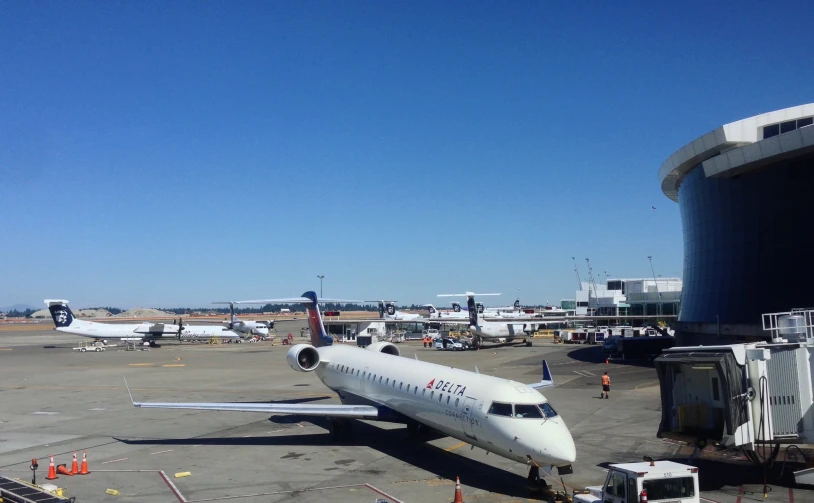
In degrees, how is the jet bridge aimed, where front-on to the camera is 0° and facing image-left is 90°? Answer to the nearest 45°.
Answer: approximately 45°

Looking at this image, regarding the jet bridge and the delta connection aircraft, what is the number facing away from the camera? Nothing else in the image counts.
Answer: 0

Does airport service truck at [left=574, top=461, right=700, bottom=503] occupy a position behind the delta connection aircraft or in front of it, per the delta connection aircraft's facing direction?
in front

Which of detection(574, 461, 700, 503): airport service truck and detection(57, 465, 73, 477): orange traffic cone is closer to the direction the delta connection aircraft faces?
the airport service truck

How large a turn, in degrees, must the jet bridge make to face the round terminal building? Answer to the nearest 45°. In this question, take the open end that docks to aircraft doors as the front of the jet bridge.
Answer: approximately 135° to its right

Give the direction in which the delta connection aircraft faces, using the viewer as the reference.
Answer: facing the viewer and to the right of the viewer

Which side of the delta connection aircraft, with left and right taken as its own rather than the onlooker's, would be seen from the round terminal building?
left

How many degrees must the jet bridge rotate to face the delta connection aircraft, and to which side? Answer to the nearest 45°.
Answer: approximately 45° to its right

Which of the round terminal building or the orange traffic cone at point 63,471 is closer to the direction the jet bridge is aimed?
the orange traffic cone

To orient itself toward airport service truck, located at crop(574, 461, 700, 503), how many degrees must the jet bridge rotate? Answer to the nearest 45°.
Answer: approximately 45° to its left

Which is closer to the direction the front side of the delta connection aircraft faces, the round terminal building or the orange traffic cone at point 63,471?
the round terminal building

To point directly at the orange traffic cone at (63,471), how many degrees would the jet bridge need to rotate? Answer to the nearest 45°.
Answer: approximately 45° to its right
